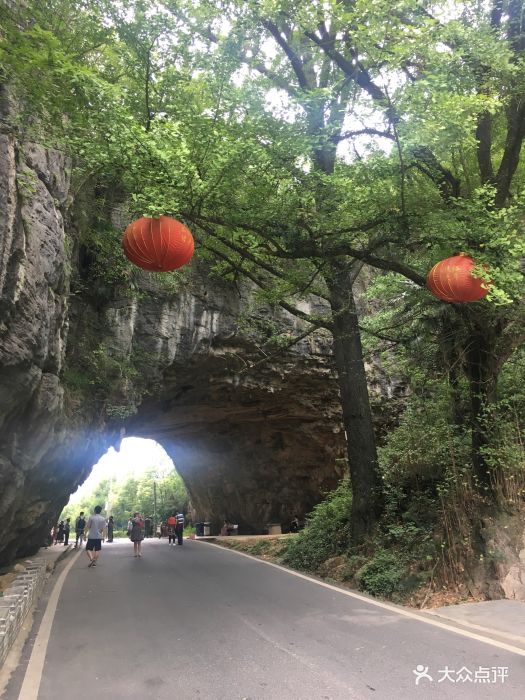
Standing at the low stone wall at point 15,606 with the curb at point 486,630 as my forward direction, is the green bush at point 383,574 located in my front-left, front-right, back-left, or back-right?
front-left

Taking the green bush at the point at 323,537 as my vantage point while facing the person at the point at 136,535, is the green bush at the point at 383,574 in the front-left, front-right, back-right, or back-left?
back-left

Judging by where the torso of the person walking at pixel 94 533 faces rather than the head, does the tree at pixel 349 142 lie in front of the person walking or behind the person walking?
behind
